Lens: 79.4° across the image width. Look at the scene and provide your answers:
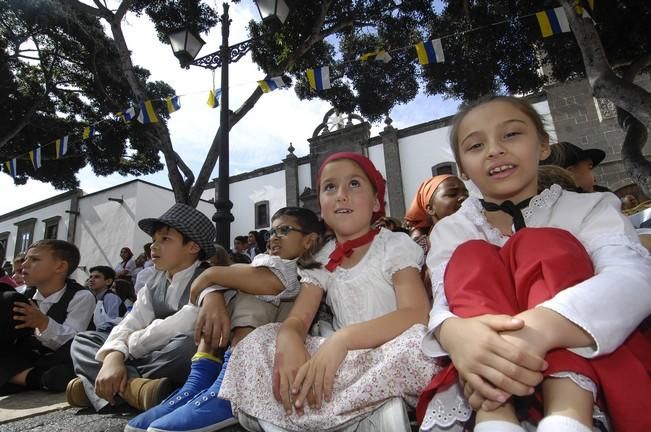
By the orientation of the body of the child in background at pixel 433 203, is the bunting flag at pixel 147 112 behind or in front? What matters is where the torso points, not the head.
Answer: behind

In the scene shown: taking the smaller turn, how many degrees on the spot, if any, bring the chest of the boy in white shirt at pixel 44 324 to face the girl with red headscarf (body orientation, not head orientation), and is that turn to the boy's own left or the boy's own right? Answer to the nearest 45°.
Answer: approximately 45° to the boy's own left

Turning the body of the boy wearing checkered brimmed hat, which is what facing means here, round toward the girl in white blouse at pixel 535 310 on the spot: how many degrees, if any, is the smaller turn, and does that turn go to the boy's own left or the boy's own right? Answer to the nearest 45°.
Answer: approximately 90° to the boy's own left

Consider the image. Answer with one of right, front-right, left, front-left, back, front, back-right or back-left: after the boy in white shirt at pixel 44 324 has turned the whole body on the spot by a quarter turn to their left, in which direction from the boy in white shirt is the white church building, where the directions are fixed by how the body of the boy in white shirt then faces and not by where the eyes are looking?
left

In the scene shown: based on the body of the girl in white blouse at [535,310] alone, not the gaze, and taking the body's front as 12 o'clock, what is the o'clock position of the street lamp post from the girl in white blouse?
The street lamp post is roughly at 4 o'clock from the girl in white blouse.
